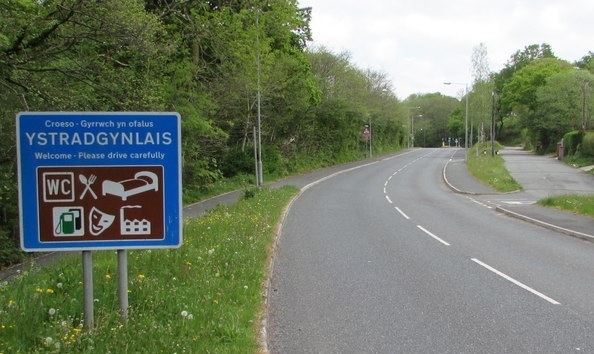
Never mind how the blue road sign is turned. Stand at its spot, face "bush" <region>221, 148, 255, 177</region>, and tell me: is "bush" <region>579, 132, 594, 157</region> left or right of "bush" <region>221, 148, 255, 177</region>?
right

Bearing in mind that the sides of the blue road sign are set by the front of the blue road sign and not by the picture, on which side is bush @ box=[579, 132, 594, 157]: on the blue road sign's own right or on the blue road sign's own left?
on the blue road sign's own left

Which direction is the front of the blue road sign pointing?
toward the camera

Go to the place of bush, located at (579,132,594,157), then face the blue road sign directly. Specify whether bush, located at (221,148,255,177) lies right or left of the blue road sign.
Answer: right

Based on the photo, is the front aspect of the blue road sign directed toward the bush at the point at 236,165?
no
